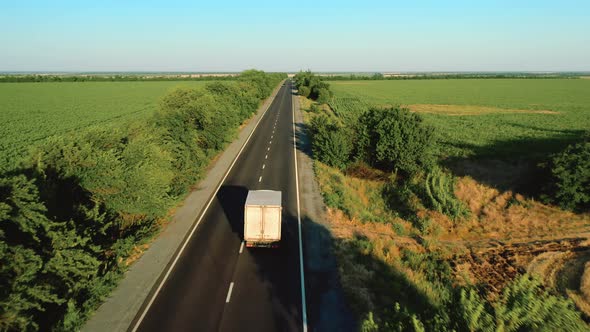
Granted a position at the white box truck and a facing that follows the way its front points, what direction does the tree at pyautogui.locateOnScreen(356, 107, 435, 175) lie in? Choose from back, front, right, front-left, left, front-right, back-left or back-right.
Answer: front-right

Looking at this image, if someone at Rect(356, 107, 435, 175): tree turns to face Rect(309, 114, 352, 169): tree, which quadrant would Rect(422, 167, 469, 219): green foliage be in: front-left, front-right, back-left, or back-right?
back-left

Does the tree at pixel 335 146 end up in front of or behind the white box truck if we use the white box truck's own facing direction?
in front

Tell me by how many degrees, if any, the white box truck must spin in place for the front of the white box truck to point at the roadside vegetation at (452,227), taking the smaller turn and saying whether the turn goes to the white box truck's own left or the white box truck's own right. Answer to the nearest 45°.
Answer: approximately 90° to the white box truck's own right

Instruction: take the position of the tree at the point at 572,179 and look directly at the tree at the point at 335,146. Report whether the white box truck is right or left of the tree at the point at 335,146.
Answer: left

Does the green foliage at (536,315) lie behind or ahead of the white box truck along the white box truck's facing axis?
behind

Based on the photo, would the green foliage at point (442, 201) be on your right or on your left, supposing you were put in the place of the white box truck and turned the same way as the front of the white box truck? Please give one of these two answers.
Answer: on your right

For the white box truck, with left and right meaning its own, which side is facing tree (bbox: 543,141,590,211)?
right

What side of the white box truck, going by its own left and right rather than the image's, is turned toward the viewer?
back

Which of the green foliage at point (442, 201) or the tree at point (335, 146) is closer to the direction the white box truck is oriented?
the tree
